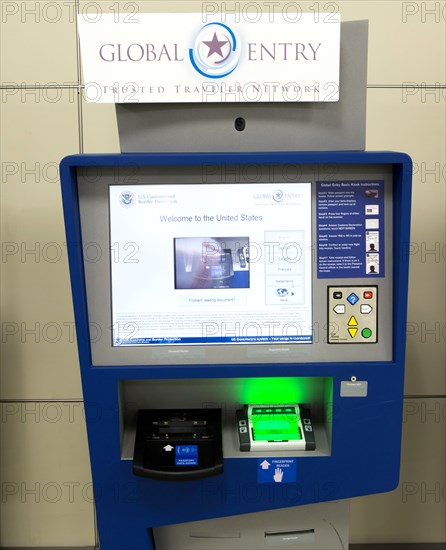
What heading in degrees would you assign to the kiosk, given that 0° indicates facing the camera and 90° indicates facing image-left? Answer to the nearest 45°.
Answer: approximately 0°

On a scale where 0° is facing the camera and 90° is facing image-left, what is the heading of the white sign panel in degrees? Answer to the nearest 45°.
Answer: approximately 0°
